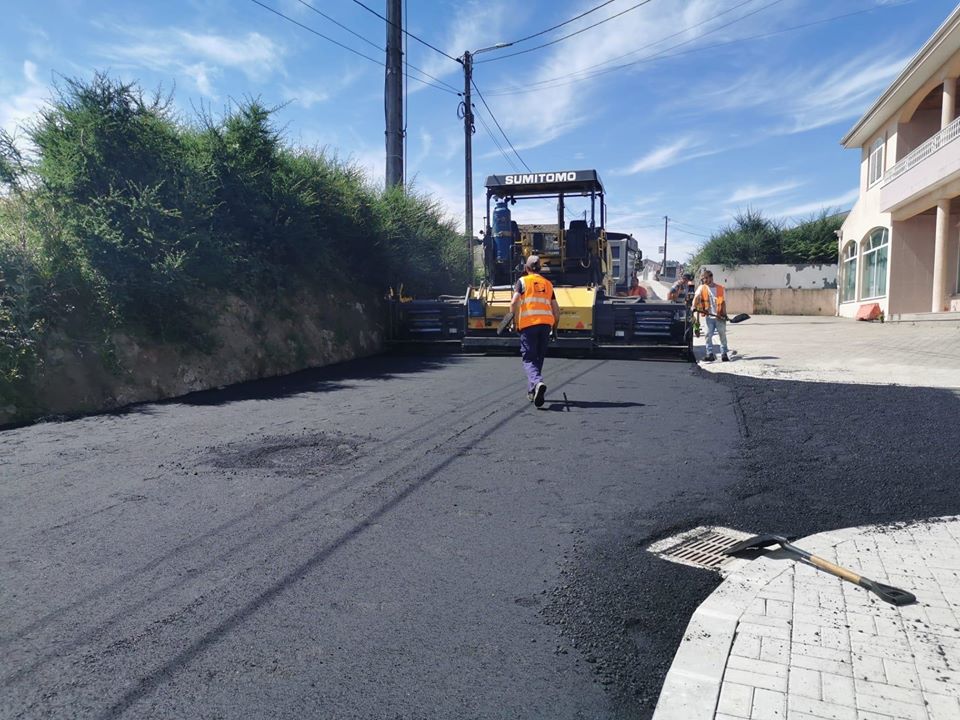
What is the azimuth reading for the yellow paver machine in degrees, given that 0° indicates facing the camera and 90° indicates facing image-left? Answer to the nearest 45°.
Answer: approximately 180°

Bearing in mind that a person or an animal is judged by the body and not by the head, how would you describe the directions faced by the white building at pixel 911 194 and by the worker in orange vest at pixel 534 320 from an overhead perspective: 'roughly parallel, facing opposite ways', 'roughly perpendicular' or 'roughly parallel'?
roughly perpendicular

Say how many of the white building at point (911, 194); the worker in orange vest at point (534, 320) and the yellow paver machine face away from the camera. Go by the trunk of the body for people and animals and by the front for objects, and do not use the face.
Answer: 2

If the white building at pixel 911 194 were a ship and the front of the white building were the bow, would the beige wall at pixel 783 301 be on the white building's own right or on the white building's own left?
on the white building's own right

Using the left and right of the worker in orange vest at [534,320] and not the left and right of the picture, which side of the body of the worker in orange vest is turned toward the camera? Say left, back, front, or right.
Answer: back

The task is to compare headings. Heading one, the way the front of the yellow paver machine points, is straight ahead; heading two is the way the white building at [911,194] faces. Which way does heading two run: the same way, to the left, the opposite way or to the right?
to the left

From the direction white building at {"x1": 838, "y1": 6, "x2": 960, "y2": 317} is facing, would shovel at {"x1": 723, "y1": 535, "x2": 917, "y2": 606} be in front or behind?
in front

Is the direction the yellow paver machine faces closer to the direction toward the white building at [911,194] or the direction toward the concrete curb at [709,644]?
the white building

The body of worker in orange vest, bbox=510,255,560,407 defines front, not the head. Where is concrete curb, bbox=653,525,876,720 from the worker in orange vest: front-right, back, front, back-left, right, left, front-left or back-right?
back

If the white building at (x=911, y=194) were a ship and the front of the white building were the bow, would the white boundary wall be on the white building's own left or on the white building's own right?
on the white building's own right

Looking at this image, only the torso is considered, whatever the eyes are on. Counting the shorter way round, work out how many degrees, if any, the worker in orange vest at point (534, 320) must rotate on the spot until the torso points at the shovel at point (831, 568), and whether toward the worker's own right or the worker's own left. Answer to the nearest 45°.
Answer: approximately 180°

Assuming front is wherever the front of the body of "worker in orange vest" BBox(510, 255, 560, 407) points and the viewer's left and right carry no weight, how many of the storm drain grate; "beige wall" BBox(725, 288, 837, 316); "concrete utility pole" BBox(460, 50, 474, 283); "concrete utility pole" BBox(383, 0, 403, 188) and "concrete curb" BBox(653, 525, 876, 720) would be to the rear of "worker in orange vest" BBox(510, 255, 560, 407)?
2

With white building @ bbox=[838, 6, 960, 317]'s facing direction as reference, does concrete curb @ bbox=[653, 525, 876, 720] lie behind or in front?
in front

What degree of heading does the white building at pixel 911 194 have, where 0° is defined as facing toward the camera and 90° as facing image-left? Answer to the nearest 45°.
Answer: approximately 45°

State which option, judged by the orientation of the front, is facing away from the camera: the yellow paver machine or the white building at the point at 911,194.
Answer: the yellow paver machine

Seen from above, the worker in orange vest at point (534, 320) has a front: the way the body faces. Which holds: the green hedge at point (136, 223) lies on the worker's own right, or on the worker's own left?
on the worker's own left
